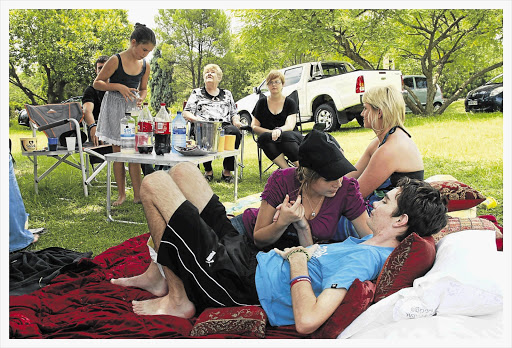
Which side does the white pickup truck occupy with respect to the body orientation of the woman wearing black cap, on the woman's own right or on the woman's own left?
on the woman's own left

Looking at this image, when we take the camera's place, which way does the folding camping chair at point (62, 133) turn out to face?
facing the viewer and to the right of the viewer

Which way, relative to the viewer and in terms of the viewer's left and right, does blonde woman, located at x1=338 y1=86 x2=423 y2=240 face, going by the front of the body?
facing to the left of the viewer

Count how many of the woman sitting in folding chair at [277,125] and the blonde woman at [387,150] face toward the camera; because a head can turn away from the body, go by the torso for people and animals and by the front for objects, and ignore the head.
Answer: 1

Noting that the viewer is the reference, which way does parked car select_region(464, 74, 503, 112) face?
facing the viewer and to the left of the viewer

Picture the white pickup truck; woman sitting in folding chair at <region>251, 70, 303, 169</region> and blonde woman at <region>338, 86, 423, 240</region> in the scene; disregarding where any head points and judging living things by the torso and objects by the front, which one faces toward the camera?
the woman sitting in folding chair

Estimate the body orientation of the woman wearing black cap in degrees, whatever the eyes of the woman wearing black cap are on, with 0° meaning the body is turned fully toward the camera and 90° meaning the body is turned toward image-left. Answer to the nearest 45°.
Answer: approximately 315°

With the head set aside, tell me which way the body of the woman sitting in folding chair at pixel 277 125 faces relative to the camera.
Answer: toward the camera

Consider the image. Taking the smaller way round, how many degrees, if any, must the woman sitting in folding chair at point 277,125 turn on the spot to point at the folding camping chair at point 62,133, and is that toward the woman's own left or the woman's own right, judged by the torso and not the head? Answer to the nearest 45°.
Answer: approximately 90° to the woman's own right

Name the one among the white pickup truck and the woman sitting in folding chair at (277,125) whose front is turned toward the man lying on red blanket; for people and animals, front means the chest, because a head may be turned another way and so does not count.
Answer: the woman sitting in folding chair

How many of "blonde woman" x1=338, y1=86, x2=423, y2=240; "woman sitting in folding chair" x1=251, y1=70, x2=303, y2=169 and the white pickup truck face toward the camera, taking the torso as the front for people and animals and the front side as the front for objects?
1

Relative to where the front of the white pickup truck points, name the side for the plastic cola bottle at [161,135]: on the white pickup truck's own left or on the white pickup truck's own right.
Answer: on the white pickup truck's own left
